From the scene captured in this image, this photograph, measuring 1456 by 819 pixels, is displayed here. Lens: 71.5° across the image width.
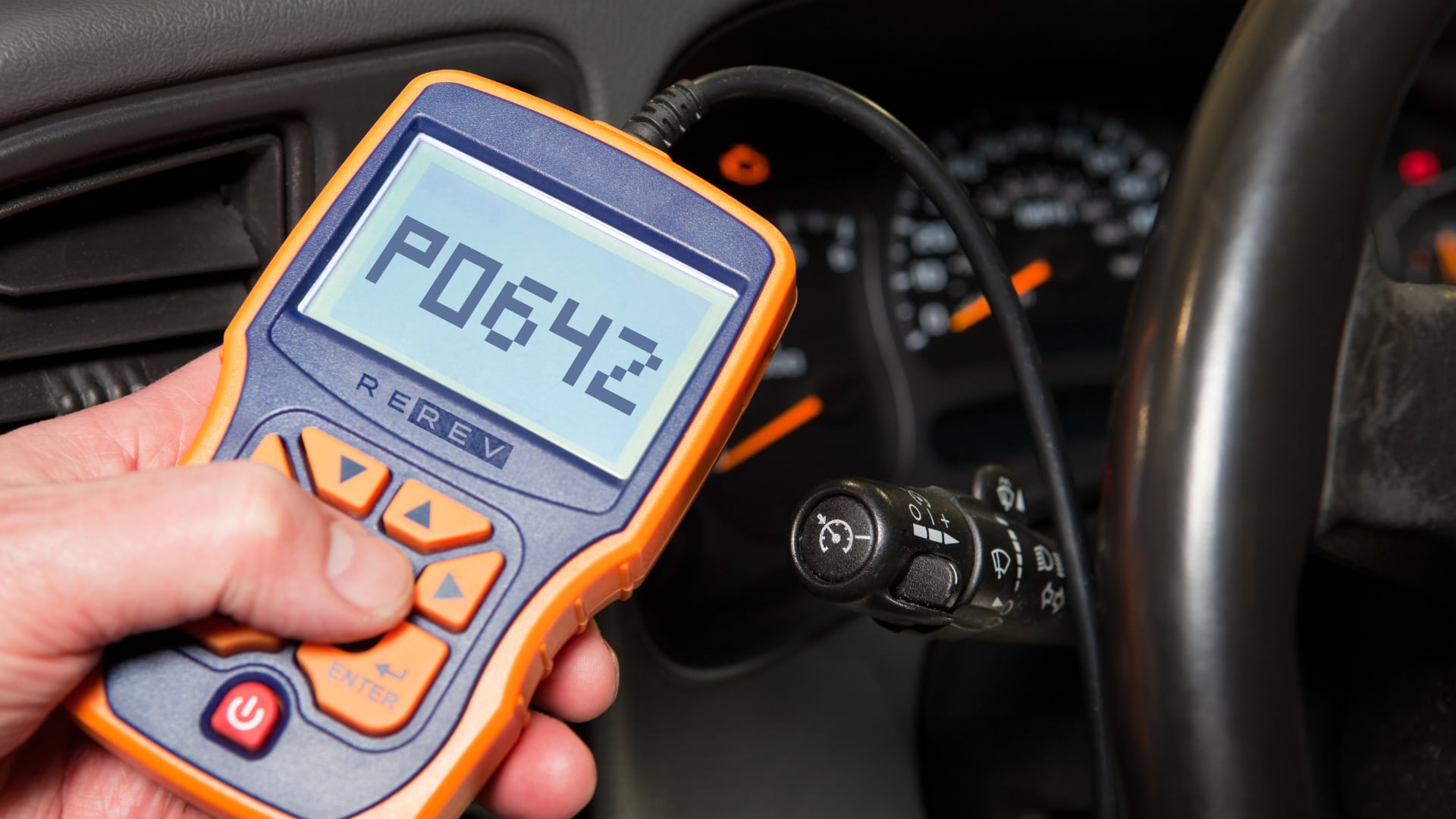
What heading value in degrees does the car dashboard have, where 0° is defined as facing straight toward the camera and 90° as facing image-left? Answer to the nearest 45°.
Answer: approximately 0°

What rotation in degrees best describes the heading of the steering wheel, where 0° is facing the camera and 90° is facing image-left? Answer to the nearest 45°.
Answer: approximately 0°

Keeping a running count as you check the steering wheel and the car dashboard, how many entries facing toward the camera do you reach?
2
